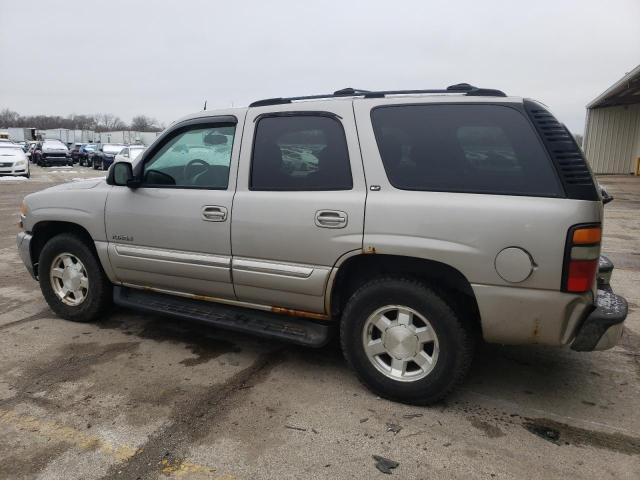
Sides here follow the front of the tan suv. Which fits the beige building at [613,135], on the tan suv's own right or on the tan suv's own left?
on the tan suv's own right

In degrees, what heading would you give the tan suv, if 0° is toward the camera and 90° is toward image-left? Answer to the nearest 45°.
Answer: approximately 135°

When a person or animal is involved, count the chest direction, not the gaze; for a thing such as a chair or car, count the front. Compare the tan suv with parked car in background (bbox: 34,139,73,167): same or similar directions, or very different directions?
very different directions

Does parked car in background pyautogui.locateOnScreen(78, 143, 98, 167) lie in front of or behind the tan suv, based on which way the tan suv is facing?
in front

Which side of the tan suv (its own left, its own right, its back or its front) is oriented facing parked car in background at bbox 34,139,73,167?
front

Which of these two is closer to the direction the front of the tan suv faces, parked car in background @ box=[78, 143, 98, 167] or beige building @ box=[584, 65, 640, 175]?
the parked car in background

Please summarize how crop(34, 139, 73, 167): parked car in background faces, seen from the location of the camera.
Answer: facing the viewer and to the right of the viewer

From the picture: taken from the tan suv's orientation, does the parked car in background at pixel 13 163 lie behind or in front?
in front

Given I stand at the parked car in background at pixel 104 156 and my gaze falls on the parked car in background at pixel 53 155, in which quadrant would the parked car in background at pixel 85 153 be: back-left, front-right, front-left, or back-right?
front-right

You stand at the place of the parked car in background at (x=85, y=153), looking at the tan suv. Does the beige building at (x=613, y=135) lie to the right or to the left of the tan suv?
left
